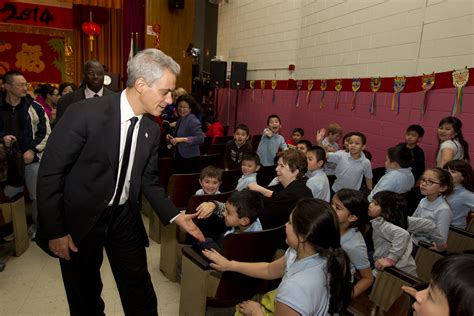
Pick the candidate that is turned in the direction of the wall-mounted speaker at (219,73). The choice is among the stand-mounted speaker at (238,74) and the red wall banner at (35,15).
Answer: the red wall banner

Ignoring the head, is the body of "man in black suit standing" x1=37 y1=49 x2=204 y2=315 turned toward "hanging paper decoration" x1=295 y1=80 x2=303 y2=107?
no

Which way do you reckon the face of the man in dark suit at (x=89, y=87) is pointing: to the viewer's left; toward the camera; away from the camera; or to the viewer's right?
toward the camera

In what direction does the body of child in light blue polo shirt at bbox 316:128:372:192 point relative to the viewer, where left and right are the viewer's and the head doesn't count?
facing the viewer and to the left of the viewer

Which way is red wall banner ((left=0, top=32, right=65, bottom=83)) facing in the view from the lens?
facing the viewer

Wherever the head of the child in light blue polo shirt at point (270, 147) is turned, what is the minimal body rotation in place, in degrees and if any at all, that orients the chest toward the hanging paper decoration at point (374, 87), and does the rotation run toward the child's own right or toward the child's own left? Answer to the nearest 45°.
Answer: approximately 90° to the child's own left

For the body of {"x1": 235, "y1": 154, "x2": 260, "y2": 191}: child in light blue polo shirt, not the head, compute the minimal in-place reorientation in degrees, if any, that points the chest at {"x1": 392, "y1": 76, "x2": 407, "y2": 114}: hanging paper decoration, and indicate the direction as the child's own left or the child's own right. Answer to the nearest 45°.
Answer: approximately 180°

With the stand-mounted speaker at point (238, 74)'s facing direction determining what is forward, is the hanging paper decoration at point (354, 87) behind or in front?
in front

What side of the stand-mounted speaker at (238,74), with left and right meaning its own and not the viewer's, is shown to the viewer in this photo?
front

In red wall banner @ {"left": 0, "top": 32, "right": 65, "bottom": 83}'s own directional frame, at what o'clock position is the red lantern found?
The red lantern is roughly at 10 o'clock from the red wall banner.

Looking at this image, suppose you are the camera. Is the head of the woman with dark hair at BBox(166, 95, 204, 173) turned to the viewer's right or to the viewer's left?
to the viewer's left

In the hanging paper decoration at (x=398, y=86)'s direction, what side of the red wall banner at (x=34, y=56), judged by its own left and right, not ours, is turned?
front

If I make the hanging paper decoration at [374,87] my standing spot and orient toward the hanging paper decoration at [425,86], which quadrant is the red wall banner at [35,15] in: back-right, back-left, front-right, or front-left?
back-right

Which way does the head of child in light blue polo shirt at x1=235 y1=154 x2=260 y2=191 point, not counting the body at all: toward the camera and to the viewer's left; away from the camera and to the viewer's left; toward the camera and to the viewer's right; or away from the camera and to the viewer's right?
toward the camera and to the viewer's left

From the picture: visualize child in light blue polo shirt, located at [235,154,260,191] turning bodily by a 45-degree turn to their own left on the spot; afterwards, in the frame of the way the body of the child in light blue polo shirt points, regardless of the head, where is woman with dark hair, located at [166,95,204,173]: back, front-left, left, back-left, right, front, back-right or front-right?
back-right

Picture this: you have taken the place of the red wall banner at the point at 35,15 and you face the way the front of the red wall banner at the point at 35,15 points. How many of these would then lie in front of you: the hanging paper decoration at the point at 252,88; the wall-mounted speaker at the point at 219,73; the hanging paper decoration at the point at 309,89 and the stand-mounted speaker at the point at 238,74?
4

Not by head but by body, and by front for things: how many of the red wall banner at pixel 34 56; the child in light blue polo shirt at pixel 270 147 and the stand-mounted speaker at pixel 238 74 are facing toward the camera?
3

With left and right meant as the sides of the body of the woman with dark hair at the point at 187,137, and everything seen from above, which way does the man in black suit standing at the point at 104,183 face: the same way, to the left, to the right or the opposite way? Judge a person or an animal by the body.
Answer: to the left
